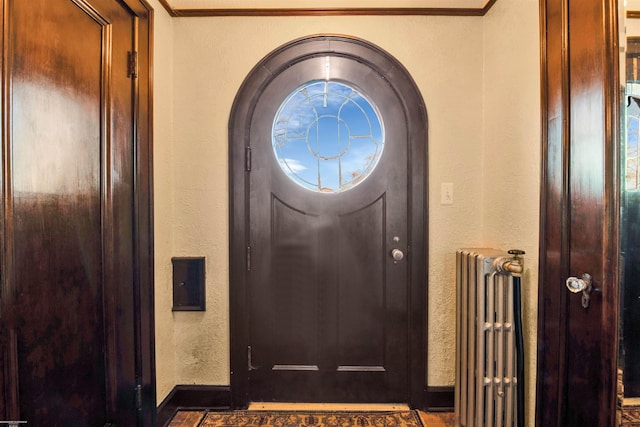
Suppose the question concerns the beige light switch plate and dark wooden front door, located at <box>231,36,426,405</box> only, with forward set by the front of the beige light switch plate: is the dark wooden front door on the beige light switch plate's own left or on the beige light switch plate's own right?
on the beige light switch plate's own right

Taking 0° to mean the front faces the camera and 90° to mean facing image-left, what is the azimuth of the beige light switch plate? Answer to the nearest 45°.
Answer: approximately 0°
